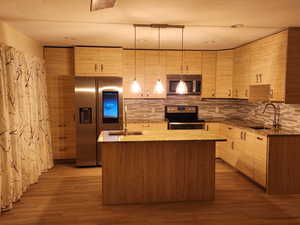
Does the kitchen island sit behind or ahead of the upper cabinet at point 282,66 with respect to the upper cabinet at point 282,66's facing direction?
ahead

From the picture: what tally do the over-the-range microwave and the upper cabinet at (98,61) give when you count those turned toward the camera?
2

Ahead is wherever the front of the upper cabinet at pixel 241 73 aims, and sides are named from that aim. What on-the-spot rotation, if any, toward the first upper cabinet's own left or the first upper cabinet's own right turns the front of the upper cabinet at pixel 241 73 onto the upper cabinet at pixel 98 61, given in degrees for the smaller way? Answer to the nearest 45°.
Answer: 0° — it already faces it

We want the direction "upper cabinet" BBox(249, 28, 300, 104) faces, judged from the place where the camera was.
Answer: facing to the left of the viewer

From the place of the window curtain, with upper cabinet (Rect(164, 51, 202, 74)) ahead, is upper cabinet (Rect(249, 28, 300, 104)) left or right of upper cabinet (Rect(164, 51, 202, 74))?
right

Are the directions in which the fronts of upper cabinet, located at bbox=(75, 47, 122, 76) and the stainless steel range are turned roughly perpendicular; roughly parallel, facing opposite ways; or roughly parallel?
roughly parallel

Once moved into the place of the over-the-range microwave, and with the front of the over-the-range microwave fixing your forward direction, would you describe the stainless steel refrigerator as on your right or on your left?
on your right

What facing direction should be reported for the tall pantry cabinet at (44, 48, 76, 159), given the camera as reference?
facing the viewer

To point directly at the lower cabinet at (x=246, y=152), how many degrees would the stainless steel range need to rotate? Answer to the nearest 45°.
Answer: approximately 45° to its left

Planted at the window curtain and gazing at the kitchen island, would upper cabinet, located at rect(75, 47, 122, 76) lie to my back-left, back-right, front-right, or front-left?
front-left

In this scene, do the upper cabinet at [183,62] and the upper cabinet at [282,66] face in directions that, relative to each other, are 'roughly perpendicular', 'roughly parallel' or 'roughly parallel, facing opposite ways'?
roughly perpendicular

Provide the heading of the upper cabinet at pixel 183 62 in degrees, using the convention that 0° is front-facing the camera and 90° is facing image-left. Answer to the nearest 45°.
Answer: approximately 0°

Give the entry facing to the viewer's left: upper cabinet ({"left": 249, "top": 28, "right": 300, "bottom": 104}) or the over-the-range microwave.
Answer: the upper cabinet

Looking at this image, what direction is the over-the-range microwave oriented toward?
toward the camera
